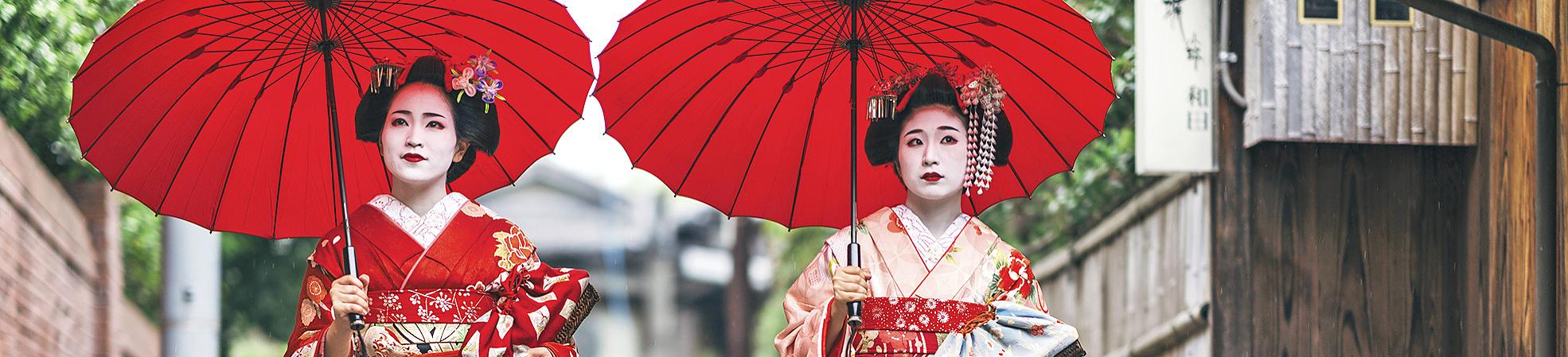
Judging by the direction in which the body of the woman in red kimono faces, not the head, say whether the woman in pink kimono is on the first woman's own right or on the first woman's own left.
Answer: on the first woman's own left

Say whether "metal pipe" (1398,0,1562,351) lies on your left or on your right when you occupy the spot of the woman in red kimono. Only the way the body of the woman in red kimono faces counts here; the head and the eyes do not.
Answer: on your left

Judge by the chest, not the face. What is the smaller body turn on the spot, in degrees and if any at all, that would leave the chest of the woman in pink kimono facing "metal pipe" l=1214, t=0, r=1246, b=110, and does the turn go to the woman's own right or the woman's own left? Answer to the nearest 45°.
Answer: approximately 135° to the woman's own left

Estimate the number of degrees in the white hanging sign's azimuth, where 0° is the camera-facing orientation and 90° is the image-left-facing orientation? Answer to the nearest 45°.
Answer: approximately 0°

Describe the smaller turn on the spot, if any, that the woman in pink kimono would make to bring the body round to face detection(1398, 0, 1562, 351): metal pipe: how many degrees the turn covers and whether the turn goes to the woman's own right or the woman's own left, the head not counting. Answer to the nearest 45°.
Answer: approximately 90° to the woman's own left

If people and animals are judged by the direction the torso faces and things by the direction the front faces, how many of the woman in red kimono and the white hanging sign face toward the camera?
2

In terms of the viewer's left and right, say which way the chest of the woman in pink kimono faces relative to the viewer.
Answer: facing the viewer

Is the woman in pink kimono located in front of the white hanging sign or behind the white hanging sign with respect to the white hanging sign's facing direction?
in front

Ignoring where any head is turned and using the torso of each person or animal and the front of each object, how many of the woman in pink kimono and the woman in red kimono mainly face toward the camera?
2
